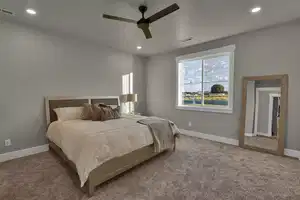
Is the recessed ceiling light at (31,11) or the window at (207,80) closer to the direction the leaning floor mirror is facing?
the recessed ceiling light

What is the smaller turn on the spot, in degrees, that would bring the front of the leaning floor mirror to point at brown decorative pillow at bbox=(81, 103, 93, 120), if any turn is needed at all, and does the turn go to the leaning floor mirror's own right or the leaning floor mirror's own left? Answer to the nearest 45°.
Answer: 0° — it already faces it

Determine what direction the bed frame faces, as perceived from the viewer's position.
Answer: facing the viewer and to the right of the viewer

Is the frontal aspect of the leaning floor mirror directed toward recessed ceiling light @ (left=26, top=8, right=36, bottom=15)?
yes

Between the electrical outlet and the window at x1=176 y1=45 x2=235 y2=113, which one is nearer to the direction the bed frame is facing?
the window

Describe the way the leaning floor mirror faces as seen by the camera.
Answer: facing the viewer and to the left of the viewer

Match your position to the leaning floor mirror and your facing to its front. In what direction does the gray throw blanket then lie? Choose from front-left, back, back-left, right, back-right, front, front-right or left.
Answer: front

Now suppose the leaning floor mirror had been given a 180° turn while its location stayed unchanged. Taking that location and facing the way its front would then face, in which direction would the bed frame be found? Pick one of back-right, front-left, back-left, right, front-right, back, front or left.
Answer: back
